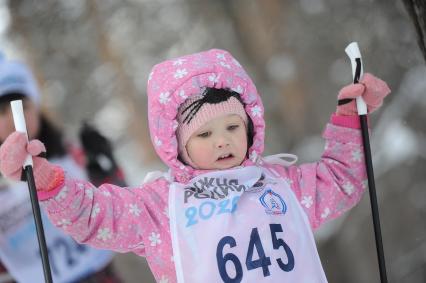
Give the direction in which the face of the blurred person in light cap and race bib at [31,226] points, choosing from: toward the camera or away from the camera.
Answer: toward the camera

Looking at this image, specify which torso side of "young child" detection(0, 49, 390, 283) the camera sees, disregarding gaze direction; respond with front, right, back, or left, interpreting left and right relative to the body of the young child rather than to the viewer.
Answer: front

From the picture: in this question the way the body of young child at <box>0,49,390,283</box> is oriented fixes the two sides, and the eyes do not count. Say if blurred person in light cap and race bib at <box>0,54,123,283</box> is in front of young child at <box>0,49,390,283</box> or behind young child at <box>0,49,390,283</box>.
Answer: behind
